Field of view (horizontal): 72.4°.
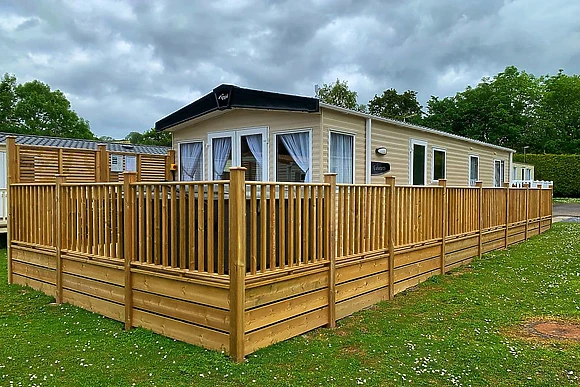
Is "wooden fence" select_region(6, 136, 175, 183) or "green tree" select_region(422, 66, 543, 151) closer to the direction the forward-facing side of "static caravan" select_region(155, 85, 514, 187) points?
the wooden fence

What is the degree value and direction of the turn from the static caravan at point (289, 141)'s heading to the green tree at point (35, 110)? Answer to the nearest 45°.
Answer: approximately 90° to its right

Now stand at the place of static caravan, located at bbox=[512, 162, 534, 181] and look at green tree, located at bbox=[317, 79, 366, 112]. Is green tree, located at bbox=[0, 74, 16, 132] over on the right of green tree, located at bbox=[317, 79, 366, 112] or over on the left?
left

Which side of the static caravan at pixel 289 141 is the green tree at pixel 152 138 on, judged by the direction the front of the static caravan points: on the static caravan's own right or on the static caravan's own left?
on the static caravan's own right

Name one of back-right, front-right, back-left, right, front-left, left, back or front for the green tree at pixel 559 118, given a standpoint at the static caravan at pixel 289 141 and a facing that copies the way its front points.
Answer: back

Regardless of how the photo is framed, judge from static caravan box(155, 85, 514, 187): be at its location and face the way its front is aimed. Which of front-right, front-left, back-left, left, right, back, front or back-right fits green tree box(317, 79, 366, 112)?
back-right

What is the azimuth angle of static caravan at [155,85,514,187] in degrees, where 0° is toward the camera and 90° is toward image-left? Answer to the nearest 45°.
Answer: approximately 45°

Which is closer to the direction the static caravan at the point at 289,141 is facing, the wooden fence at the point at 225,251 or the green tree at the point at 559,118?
the wooden fence

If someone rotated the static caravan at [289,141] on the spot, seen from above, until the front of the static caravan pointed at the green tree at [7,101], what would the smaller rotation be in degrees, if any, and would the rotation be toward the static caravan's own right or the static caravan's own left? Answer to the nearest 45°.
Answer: approximately 90° to the static caravan's own right

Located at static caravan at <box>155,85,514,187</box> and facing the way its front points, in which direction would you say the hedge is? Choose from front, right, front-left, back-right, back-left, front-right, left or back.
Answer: back

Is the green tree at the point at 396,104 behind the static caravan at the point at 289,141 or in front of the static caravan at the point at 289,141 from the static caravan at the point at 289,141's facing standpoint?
behind

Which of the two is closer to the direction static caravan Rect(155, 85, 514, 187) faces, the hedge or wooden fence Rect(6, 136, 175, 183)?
the wooden fence

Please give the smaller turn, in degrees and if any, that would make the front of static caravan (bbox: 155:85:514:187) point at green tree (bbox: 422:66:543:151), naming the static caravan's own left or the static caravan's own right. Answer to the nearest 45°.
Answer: approximately 180°
